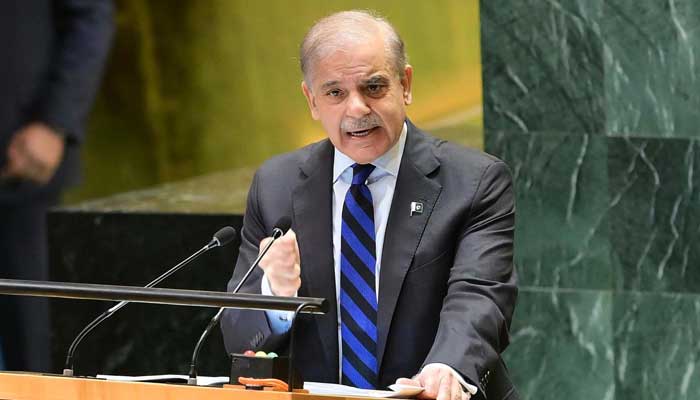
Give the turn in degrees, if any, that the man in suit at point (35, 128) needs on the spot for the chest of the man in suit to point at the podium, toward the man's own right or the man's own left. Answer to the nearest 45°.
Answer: approximately 45° to the man's own left

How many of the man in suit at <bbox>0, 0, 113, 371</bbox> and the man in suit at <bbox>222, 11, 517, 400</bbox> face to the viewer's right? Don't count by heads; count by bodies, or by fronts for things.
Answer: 0

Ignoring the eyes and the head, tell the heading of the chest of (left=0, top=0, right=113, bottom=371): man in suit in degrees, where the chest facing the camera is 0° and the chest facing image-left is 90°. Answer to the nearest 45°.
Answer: approximately 45°

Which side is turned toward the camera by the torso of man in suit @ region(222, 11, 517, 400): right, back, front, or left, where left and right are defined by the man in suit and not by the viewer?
front

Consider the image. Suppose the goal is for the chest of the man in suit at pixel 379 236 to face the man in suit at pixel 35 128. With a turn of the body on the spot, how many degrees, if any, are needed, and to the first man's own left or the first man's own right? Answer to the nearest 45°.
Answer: approximately 135° to the first man's own right

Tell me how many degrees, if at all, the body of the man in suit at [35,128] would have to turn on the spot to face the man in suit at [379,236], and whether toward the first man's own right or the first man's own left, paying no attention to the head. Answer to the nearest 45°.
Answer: approximately 45° to the first man's own left
